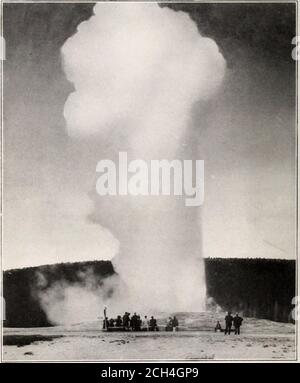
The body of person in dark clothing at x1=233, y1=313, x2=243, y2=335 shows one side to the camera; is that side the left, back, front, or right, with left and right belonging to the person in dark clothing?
back
